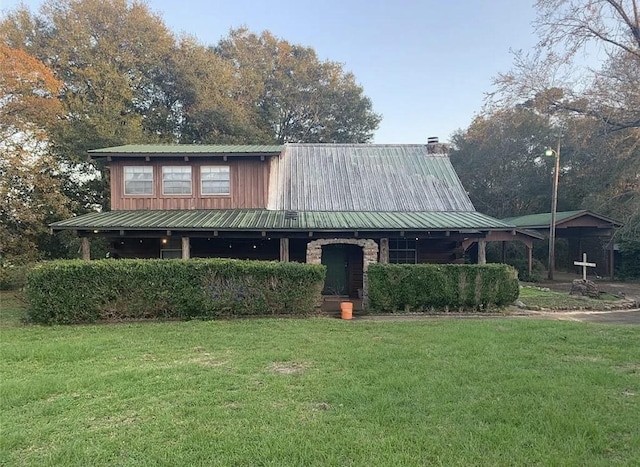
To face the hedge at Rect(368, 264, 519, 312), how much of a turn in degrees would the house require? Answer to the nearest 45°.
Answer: approximately 45° to its left

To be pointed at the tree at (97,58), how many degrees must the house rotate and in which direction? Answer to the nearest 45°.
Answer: approximately 135° to its right

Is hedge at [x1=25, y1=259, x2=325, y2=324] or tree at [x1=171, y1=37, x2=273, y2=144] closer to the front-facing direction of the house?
the hedge

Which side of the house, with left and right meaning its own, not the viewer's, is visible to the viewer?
front

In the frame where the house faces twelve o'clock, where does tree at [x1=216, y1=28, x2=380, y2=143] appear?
The tree is roughly at 6 o'clock from the house.

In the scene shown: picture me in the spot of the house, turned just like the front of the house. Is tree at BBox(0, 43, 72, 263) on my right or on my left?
on my right

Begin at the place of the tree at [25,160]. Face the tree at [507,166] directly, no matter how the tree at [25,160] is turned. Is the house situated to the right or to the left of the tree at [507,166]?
right

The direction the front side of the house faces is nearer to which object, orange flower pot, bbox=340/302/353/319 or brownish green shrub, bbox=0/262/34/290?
the orange flower pot

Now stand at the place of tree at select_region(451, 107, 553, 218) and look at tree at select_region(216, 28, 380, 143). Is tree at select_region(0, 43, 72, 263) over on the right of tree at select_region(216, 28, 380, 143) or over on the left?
left

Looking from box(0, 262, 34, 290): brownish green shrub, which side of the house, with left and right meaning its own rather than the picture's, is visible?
right

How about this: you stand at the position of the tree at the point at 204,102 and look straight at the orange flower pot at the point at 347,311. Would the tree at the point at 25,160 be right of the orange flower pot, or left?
right

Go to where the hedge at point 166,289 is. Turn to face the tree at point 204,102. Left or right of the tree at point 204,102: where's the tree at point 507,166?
right

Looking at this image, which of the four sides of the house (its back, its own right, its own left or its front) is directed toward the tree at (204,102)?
back
